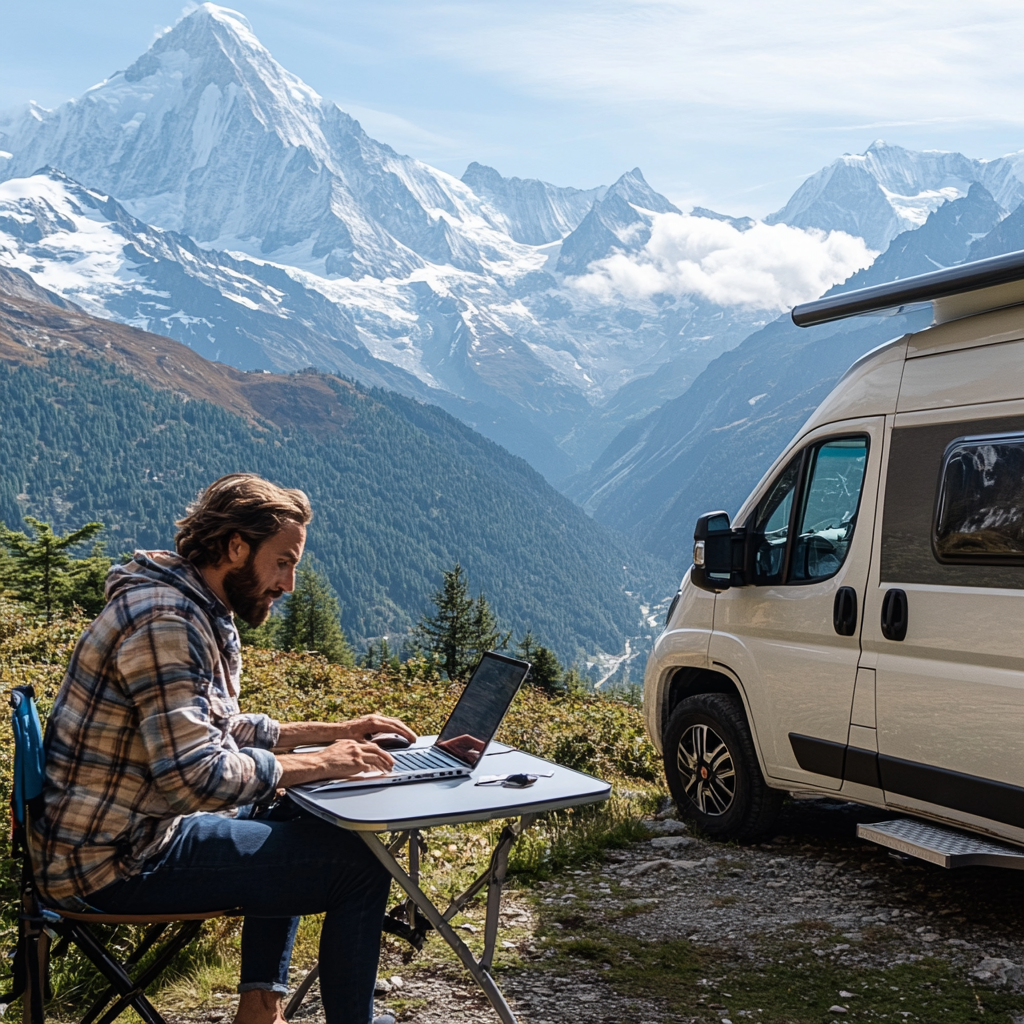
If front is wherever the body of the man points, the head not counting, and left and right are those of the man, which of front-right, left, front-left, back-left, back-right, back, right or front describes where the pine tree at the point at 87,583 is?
left

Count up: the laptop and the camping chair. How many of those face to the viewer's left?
1

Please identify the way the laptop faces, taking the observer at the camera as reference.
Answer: facing to the left of the viewer

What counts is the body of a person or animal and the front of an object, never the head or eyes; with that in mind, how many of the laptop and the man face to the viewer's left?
1

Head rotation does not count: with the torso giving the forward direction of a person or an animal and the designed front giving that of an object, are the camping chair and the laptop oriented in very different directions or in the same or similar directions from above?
very different directions

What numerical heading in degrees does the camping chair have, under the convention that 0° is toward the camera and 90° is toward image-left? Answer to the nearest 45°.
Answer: approximately 270°

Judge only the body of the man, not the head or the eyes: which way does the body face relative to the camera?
to the viewer's right

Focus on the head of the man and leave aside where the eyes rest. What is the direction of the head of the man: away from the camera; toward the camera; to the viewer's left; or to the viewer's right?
to the viewer's right

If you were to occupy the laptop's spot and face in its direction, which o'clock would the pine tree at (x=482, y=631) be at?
The pine tree is roughly at 3 o'clock from the laptop.

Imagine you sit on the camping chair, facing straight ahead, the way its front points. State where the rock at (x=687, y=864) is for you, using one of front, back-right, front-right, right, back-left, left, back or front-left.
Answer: front-left
